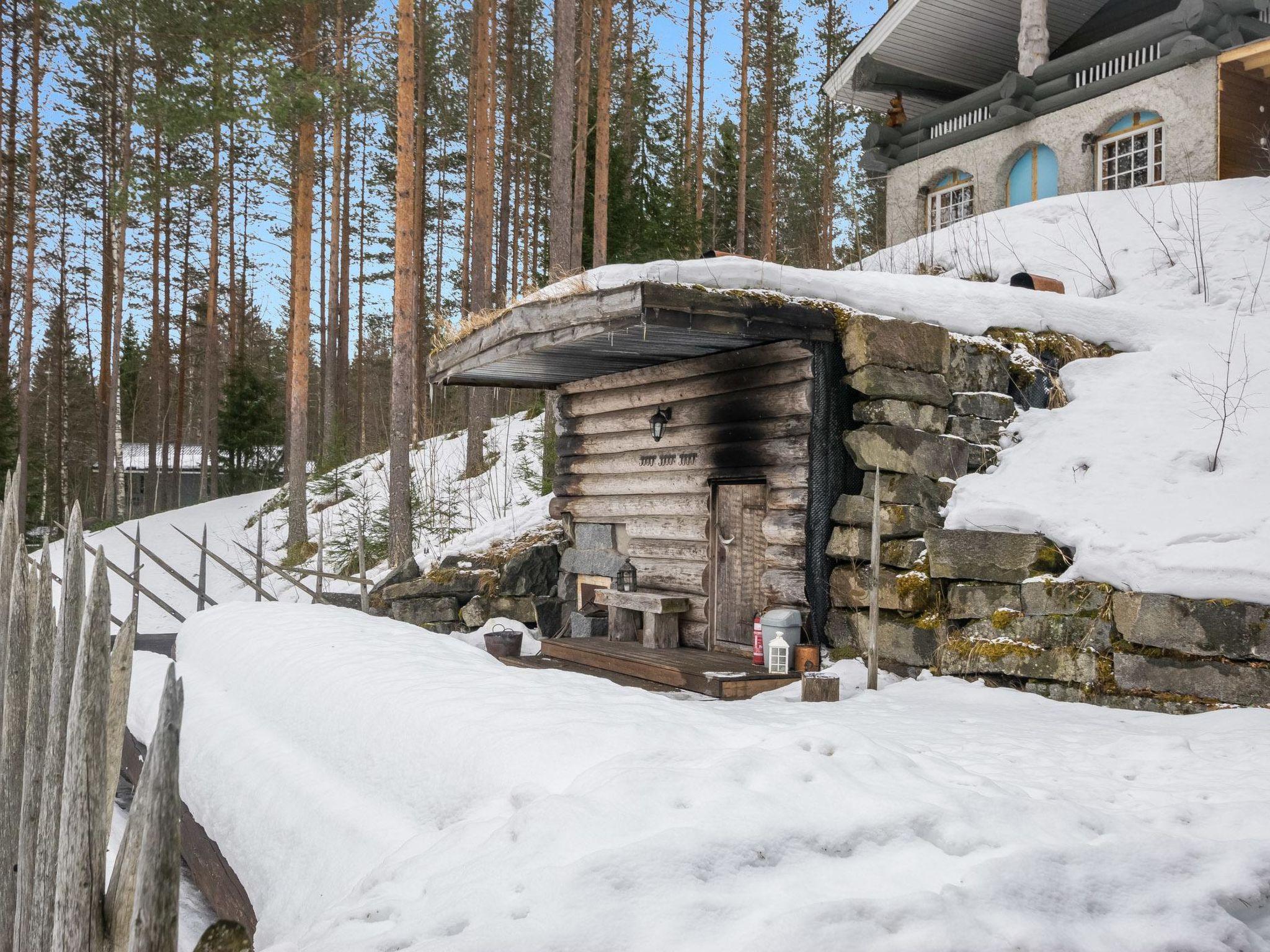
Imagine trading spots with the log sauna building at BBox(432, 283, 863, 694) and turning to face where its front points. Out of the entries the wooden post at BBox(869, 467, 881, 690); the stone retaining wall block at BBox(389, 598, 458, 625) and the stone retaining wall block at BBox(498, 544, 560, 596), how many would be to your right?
2

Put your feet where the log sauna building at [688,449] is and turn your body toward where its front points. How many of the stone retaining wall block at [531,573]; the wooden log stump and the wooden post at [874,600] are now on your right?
1

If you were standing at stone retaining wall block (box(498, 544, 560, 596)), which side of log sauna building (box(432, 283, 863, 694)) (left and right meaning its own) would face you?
right

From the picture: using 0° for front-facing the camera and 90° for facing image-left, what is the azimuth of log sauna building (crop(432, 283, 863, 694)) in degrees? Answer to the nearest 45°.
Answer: approximately 45°

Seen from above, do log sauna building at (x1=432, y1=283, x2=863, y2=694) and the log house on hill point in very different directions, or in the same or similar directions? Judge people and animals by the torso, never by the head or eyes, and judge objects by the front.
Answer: same or similar directions

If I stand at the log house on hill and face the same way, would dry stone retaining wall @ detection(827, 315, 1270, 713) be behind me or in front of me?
in front

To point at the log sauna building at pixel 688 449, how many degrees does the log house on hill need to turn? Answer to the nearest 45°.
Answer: approximately 45° to its left

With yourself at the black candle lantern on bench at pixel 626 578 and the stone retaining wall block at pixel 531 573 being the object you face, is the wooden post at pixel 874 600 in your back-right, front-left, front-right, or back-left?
back-left

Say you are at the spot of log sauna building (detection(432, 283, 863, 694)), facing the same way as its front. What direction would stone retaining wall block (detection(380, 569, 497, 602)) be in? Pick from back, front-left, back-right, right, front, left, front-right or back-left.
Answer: right

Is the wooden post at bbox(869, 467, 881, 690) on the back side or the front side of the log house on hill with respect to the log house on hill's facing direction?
on the front side

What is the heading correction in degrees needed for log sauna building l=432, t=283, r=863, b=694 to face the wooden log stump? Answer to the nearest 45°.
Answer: approximately 45° to its left

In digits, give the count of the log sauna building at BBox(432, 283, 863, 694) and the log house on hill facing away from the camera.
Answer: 0

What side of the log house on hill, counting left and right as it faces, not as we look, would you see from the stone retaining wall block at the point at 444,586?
front

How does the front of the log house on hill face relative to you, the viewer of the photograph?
facing the viewer and to the left of the viewer

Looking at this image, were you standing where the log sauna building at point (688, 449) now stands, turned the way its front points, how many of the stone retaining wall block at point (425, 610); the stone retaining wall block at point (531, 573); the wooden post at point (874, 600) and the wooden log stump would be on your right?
2
